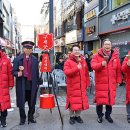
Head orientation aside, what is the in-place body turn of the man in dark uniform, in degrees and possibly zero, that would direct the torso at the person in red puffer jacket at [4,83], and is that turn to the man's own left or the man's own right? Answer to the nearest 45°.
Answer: approximately 90° to the man's own right

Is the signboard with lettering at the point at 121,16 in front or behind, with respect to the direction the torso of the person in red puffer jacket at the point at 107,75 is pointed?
behind

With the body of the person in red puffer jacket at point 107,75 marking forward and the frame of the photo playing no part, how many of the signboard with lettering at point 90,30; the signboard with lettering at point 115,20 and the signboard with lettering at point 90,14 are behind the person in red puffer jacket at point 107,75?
3

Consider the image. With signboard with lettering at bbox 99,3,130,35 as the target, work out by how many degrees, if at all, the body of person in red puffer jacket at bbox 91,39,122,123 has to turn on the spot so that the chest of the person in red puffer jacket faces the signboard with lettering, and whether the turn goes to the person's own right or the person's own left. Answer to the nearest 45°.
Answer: approximately 180°

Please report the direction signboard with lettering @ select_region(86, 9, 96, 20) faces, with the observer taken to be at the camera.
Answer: facing the viewer and to the left of the viewer

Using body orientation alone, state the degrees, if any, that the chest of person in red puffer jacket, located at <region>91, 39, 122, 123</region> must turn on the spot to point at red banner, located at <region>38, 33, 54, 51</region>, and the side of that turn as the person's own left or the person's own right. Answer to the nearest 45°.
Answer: approximately 135° to the person's own right

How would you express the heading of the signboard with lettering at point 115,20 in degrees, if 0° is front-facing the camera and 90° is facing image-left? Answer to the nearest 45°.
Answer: approximately 45°

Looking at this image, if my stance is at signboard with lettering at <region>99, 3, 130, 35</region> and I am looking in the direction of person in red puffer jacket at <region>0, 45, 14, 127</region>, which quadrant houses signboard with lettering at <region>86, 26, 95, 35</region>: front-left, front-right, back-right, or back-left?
back-right

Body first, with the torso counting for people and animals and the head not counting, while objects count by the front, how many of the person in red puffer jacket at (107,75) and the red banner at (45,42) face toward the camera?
2

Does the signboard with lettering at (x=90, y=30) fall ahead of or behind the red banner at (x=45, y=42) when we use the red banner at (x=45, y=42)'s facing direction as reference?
behind

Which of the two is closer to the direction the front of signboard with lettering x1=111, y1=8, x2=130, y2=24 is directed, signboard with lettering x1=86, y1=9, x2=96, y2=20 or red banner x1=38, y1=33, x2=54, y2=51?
the red banner

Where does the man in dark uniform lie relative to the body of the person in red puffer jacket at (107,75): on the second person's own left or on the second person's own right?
on the second person's own right

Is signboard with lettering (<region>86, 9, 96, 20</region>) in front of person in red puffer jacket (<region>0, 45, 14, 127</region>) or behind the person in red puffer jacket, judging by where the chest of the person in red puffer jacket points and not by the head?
behind

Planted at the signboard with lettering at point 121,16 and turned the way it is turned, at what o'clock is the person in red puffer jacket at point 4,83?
The person in red puffer jacket is roughly at 11 o'clock from the signboard with lettering.
